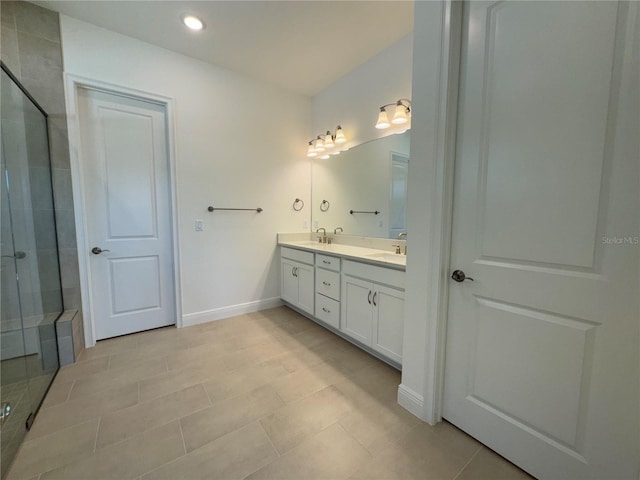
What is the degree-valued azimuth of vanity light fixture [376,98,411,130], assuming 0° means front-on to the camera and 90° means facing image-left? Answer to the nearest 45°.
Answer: approximately 45°

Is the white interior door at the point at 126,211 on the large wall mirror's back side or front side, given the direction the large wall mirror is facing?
on the front side

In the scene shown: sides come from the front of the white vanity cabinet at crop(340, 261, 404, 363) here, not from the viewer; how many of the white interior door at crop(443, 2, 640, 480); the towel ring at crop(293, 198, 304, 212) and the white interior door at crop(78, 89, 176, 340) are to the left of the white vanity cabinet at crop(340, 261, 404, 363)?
1

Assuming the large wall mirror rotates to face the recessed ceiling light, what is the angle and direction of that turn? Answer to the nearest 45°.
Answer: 0° — it already faces it

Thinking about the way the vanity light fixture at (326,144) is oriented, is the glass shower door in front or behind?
in front

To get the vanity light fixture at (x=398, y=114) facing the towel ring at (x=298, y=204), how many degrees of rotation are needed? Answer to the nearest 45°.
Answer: approximately 90° to its right
